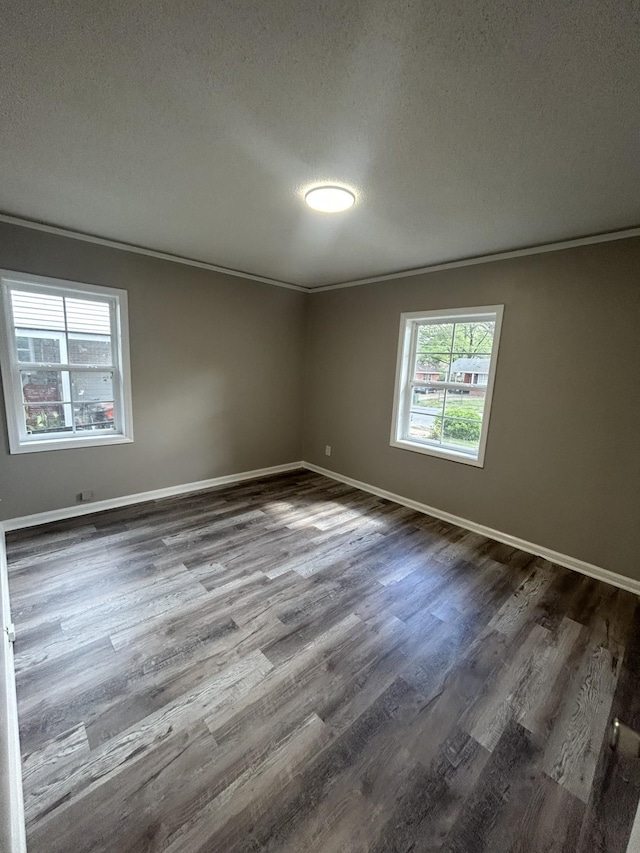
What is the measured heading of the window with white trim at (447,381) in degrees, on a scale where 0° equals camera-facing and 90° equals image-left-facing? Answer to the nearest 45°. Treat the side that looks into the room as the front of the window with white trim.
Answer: approximately 45°

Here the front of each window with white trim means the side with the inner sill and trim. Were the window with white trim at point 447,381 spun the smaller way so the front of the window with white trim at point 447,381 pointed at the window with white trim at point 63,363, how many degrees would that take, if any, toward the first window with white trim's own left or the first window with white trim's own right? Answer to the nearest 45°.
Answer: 0° — it already faces it

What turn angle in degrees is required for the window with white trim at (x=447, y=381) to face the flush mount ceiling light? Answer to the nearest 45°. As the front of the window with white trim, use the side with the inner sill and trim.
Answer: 0° — it already faces it
